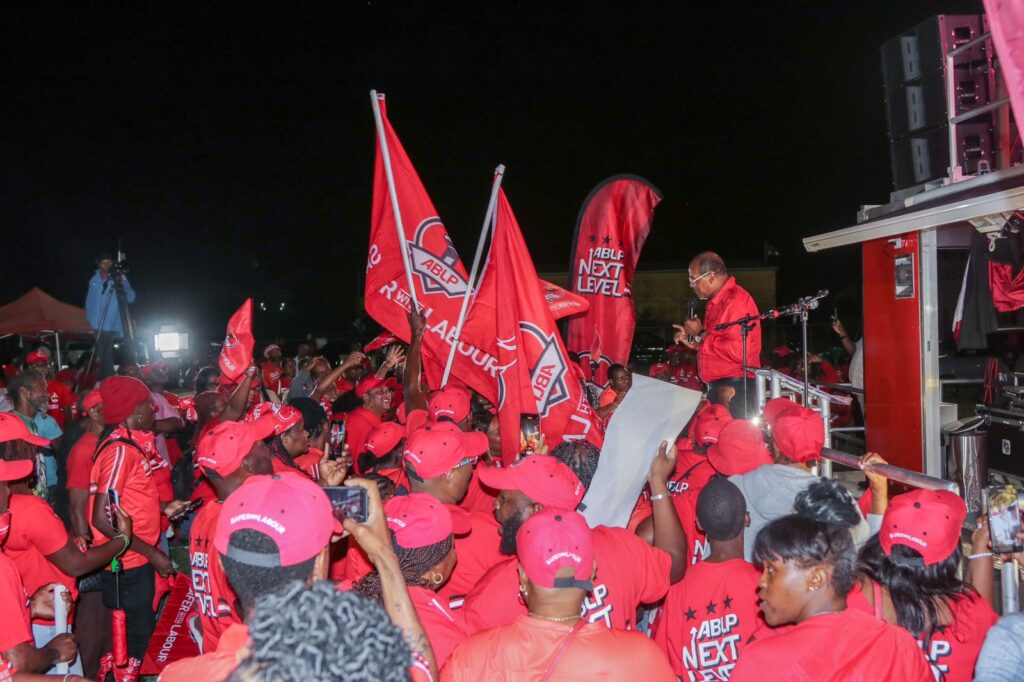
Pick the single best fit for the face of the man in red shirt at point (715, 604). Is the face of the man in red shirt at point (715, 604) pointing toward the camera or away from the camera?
away from the camera

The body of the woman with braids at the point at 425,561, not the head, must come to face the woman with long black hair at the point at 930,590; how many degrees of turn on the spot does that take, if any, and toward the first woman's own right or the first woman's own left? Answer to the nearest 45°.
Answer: approximately 45° to the first woman's own right

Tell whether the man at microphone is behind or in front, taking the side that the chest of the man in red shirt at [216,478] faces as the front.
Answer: in front

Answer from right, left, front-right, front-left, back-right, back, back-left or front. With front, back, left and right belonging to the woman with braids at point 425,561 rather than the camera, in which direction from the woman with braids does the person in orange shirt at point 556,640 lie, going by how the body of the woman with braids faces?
right

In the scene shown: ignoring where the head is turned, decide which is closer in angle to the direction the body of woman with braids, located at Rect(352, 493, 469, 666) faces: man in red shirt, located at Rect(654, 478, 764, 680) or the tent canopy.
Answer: the man in red shirt

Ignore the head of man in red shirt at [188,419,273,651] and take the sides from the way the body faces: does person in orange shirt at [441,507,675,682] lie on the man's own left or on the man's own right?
on the man's own right

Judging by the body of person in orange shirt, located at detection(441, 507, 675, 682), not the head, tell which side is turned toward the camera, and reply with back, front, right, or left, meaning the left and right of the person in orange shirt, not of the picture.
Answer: back

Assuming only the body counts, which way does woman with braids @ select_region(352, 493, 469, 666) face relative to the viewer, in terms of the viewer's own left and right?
facing away from the viewer and to the right of the viewer

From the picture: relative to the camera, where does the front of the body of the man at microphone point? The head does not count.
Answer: to the viewer's left

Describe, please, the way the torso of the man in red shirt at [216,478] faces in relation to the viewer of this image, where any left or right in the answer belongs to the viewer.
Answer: facing away from the viewer and to the right of the viewer

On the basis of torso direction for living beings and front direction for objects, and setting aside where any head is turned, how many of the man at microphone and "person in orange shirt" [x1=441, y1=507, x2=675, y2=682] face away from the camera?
1

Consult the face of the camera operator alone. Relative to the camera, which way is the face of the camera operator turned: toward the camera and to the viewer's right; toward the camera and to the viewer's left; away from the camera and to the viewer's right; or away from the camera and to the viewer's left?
toward the camera and to the viewer's right

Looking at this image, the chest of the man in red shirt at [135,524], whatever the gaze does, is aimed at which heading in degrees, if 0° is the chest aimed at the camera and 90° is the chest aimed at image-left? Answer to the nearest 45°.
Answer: approximately 270°
